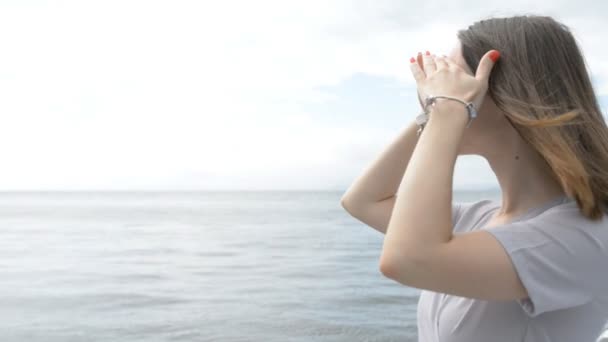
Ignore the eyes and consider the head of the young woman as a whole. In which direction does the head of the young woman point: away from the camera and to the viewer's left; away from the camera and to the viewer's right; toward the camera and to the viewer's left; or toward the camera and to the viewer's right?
away from the camera and to the viewer's left

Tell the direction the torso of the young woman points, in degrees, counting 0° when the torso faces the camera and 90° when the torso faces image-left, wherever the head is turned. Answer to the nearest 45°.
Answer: approximately 90°
